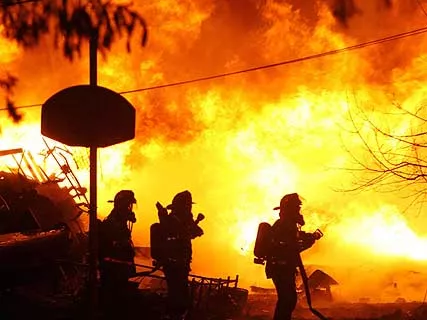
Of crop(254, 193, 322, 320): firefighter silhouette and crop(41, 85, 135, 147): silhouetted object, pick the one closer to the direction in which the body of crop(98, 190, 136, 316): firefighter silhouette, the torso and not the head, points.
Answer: the firefighter silhouette

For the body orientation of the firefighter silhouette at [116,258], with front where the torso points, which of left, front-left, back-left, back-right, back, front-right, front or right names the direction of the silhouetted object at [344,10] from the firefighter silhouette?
front-left

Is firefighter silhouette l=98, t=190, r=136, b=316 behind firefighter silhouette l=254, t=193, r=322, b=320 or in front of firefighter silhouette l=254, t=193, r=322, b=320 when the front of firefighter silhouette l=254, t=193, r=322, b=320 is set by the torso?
behind

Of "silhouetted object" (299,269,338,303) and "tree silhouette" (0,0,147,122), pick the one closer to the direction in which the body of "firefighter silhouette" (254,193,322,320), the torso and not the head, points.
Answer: the silhouetted object

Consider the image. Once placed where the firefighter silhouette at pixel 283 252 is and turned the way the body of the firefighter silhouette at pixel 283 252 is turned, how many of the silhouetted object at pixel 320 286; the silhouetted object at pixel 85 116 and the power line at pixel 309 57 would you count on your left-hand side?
2

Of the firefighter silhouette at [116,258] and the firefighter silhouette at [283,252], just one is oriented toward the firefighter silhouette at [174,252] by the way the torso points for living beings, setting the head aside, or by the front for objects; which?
the firefighter silhouette at [116,258]

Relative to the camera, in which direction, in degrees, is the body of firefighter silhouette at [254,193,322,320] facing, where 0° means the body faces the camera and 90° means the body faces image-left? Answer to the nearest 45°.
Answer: approximately 270°
